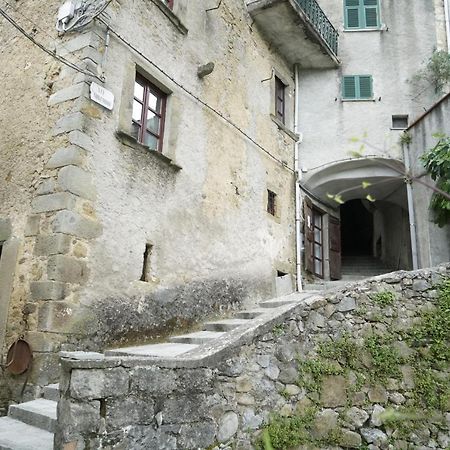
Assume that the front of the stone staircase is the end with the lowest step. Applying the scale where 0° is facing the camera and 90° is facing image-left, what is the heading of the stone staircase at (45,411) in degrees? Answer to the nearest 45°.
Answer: approximately 45°

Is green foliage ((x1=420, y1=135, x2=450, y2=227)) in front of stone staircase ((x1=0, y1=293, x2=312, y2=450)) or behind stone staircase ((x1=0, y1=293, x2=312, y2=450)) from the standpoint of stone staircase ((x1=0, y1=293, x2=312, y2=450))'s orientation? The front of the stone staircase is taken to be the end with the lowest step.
behind

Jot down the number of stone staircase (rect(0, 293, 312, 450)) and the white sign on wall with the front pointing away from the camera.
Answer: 0

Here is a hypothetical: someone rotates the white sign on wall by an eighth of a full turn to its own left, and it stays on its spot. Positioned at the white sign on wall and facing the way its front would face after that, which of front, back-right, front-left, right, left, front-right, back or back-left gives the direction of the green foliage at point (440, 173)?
front

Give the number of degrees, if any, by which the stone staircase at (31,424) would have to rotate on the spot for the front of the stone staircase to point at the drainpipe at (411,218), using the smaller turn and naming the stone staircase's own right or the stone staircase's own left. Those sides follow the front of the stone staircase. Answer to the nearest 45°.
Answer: approximately 135° to the stone staircase's own left

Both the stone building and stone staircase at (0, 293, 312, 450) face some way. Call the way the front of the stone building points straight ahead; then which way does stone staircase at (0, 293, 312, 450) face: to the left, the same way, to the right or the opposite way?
to the right

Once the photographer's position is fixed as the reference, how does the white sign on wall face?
facing the viewer and to the right of the viewer

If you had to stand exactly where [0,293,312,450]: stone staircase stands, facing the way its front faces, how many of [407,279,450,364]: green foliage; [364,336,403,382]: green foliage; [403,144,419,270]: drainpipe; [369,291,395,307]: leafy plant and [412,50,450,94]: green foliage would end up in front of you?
0

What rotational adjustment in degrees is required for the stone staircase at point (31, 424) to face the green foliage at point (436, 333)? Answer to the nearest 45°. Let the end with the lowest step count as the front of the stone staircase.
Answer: approximately 135° to its left

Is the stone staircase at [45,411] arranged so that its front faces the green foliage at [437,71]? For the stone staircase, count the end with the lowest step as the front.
no

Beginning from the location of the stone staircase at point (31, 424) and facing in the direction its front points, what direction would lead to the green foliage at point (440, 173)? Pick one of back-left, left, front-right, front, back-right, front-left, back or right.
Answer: back-left

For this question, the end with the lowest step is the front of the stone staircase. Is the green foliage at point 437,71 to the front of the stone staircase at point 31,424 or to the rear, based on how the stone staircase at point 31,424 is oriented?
to the rear

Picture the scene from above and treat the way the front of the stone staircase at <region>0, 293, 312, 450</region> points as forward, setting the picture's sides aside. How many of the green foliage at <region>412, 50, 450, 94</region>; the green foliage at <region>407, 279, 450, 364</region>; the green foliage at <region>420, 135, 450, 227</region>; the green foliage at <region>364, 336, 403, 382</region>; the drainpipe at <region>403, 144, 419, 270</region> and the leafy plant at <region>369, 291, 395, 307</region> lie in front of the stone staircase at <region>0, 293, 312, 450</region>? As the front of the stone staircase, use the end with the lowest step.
0

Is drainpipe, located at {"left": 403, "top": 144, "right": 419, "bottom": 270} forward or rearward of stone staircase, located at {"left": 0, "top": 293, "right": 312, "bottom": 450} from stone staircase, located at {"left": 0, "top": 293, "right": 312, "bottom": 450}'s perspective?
rearward

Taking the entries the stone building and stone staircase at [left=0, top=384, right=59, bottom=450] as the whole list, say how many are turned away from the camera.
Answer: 0

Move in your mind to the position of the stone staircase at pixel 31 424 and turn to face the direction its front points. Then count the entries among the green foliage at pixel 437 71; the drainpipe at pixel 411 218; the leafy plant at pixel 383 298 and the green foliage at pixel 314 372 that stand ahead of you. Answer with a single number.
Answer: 0

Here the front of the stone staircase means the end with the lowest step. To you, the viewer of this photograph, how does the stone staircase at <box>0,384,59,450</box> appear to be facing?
facing the viewer and to the left of the viewer
